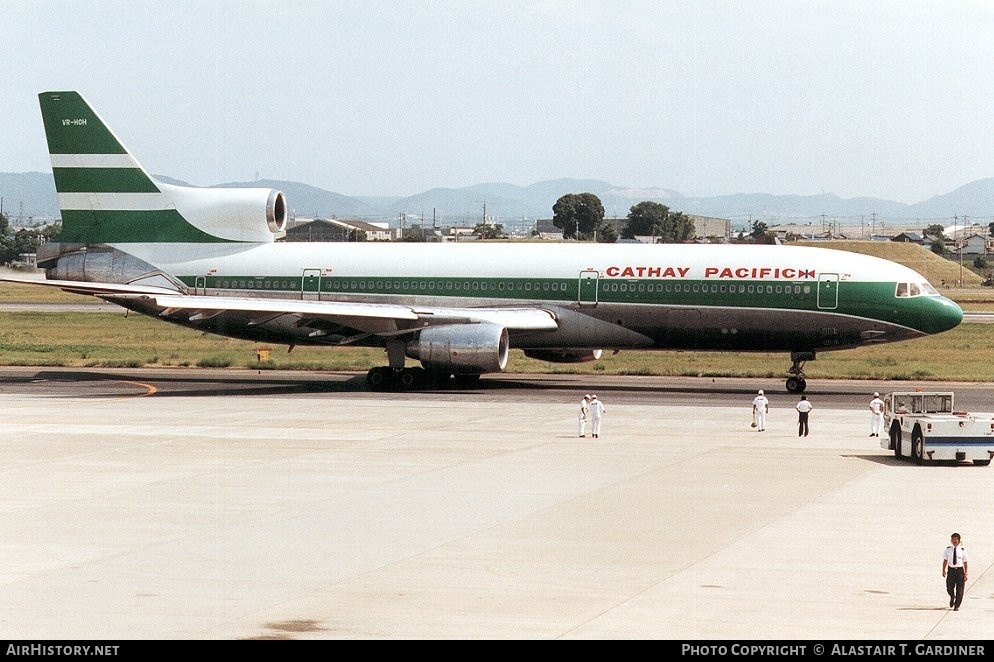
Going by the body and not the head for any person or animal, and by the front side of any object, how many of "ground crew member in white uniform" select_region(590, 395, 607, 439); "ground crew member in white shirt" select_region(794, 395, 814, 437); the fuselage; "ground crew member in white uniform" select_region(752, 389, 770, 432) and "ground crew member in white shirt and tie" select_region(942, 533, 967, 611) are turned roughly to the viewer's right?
1

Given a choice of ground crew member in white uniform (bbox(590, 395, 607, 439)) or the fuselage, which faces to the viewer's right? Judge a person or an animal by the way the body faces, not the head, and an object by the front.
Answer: the fuselage

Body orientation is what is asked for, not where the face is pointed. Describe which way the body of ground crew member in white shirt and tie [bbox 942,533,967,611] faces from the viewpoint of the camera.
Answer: toward the camera

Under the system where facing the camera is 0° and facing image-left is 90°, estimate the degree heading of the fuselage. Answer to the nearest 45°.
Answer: approximately 270°

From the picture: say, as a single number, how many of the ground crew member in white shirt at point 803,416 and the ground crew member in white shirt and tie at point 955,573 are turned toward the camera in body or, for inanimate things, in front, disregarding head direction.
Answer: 1

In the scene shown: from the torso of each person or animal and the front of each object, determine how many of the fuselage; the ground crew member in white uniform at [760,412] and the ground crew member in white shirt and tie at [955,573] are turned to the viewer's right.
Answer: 1

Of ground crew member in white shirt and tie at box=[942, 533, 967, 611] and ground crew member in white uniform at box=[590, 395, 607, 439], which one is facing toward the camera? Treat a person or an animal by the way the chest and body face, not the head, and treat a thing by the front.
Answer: ground crew member in white shirt and tie at box=[942, 533, 967, 611]

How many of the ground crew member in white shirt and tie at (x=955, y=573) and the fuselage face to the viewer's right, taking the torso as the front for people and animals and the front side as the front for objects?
1

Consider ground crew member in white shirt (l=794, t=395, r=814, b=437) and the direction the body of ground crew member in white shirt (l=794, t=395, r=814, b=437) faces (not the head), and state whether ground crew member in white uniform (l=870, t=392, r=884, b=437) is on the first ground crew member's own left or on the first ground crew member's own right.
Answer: on the first ground crew member's own right

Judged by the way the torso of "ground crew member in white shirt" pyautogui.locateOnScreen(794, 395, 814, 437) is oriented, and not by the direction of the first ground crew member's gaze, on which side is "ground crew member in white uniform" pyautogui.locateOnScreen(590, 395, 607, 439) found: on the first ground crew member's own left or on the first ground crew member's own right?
on the first ground crew member's own left

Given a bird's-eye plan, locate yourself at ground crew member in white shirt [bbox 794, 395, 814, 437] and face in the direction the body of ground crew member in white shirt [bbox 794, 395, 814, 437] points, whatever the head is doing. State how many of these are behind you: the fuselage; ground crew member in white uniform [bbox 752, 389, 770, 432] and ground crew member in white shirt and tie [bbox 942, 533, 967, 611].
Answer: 1

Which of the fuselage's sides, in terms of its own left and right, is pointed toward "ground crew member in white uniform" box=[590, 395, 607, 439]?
right
